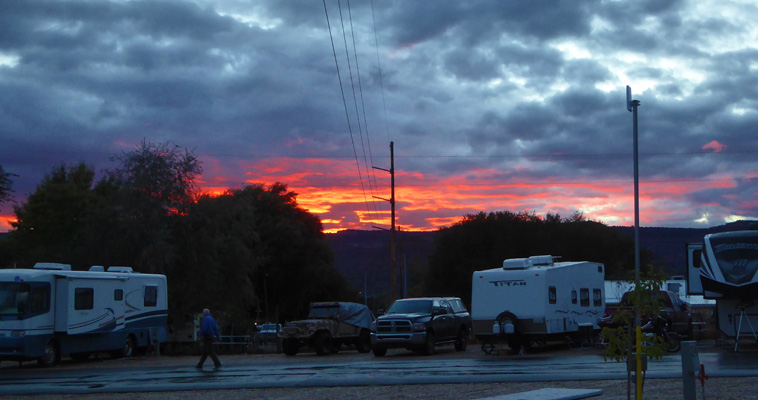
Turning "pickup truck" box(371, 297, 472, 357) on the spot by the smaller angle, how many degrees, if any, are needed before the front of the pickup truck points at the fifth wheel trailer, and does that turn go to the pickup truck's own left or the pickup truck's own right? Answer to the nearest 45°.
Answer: approximately 135° to the pickup truck's own left

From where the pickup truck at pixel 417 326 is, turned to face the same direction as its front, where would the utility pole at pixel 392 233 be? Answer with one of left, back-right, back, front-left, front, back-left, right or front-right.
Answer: back-right

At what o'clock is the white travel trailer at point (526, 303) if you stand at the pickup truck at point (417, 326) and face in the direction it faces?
The white travel trailer is roughly at 8 o'clock from the pickup truck.

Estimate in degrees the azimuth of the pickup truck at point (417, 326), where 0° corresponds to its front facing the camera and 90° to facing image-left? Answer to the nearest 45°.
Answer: approximately 45°

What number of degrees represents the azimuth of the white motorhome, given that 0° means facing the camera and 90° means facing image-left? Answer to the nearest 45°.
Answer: approximately 45°

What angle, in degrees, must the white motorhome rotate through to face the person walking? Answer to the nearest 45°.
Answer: approximately 90° to its left

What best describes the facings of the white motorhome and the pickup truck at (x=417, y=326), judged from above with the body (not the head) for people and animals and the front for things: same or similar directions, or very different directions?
same or similar directions

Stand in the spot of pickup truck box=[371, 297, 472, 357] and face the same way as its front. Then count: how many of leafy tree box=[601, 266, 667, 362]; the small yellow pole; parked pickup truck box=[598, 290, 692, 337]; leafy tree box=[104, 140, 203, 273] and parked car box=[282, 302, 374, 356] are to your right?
2

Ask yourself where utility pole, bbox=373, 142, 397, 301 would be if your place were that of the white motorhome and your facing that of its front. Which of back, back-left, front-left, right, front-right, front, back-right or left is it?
back

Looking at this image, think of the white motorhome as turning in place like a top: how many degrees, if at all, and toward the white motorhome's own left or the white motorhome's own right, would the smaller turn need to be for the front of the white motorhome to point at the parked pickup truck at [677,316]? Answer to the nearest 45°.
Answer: approximately 135° to the white motorhome's own left

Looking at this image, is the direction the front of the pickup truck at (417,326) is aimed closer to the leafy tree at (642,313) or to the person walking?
the person walking

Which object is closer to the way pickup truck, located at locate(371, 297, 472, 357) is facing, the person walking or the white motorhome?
the person walking

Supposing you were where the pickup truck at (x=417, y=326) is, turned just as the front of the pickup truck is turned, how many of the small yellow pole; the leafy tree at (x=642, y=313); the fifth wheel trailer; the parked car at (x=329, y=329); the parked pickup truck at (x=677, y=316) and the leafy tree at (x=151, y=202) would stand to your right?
2

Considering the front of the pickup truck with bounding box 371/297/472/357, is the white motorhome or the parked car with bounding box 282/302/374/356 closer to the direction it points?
the white motorhome

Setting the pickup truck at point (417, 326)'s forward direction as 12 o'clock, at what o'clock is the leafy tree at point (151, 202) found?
The leafy tree is roughly at 3 o'clock from the pickup truck.

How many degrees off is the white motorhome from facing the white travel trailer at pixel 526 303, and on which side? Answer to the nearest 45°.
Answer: approximately 135° to its left

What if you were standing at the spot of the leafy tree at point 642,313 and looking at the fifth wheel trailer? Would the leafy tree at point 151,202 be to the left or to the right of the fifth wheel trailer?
left

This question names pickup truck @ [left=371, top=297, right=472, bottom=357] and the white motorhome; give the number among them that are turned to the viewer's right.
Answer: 0

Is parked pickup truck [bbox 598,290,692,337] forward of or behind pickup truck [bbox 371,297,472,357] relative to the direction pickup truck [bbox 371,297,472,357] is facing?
behind
